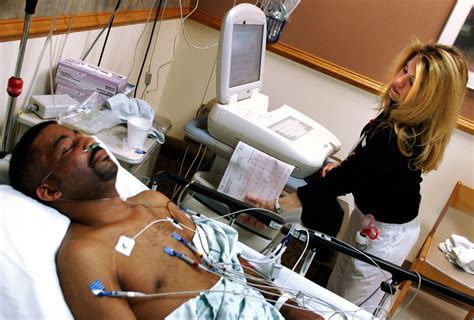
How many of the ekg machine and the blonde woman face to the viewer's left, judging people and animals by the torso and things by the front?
1

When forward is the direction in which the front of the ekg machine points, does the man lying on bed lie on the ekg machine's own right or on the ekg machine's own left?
on the ekg machine's own right

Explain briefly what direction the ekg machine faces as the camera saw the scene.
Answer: facing the viewer and to the right of the viewer

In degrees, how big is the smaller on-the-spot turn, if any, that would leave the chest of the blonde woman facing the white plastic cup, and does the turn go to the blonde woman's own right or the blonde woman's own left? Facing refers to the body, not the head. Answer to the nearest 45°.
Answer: approximately 45° to the blonde woman's own left

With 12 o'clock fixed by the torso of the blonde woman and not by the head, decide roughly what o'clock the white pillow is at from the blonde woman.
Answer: The white pillow is roughly at 10 o'clock from the blonde woman.

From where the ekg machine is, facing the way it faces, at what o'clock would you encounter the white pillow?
The white pillow is roughly at 2 o'clock from the ekg machine.

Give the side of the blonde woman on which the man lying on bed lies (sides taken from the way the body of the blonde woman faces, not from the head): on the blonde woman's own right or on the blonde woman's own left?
on the blonde woman's own left

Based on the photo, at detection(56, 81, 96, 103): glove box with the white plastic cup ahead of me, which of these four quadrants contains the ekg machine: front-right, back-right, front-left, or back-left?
front-left

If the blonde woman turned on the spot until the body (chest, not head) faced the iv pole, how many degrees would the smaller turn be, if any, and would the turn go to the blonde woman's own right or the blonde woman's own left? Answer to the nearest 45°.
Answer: approximately 45° to the blonde woman's own left

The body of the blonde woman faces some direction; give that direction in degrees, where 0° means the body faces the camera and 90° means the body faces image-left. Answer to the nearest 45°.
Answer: approximately 90°

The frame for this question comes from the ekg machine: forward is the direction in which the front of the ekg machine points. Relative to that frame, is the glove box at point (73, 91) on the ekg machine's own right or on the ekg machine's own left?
on the ekg machine's own right

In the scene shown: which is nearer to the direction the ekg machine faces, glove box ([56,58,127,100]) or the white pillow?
the white pillow

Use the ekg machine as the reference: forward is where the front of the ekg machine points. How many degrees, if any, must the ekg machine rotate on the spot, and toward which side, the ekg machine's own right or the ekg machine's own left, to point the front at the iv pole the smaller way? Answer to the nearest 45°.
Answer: approximately 90° to the ekg machine's own right
